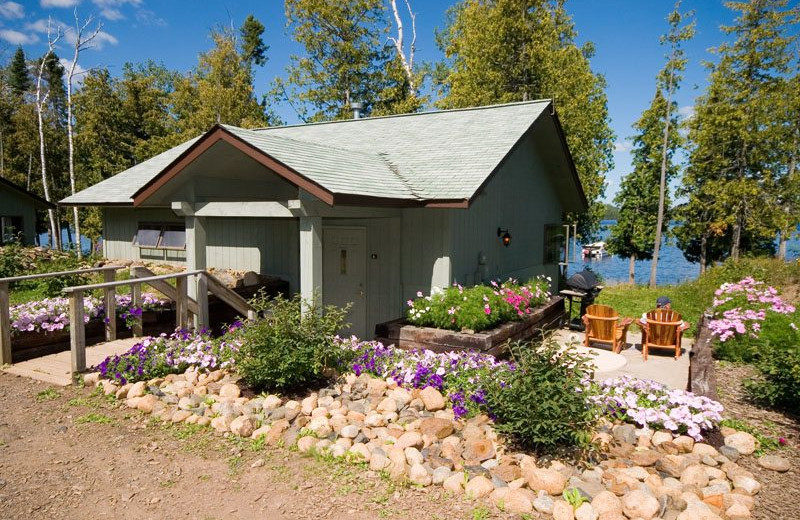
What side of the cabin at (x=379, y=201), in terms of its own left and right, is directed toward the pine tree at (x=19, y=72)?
right

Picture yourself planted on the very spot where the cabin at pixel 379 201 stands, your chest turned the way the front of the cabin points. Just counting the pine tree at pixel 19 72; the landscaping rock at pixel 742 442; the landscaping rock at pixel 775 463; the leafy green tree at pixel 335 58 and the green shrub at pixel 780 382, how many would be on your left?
3

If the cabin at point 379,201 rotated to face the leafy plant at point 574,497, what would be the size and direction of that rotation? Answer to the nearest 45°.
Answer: approximately 45° to its left

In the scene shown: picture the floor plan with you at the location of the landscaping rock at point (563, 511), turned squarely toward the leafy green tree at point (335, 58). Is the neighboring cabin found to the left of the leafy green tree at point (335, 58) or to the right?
left

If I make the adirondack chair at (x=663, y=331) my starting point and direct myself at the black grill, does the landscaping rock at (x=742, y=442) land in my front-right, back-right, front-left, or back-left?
back-left

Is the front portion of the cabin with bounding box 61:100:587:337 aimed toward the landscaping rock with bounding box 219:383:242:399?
yes

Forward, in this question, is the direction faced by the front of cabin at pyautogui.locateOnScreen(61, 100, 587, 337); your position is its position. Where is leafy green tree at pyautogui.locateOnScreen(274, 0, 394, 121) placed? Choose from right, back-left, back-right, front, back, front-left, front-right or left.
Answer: back-right

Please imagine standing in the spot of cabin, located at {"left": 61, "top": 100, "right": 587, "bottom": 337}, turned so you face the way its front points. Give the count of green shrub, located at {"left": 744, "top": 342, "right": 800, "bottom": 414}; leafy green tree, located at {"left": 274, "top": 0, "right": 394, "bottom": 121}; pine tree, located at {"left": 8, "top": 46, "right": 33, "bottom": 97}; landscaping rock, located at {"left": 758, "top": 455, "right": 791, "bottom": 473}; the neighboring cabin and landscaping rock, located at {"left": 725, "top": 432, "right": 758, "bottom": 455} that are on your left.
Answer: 3

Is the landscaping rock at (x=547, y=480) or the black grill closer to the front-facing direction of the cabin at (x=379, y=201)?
the landscaping rock

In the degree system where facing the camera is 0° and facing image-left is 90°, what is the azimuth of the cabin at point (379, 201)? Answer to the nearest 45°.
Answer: approximately 45°
